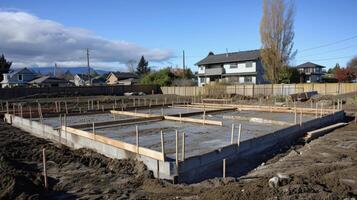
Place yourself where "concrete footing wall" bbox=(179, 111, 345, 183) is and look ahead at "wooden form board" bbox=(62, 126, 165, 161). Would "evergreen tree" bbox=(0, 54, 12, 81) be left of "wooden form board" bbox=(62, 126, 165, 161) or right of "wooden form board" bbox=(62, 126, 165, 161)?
right

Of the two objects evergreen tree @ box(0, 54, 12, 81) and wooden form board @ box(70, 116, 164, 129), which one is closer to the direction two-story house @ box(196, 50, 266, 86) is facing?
the wooden form board

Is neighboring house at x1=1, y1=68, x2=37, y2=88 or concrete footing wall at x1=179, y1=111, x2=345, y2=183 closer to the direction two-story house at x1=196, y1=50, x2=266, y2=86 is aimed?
the concrete footing wall

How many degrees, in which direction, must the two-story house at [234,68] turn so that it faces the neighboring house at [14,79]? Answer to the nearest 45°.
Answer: approximately 90° to its right

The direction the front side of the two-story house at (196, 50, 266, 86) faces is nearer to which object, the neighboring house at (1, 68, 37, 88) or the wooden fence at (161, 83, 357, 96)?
the wooden fence

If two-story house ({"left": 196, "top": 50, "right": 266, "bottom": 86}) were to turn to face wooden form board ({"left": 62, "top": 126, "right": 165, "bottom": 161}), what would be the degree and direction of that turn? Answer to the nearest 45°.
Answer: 0° — it already faces it

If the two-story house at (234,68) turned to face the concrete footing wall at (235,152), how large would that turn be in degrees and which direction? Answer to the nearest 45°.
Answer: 0° — it already faces it

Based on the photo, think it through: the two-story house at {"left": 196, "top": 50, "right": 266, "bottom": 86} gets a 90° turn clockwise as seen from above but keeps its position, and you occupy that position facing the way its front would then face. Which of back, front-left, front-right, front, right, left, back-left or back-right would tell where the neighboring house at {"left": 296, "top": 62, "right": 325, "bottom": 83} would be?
back-right

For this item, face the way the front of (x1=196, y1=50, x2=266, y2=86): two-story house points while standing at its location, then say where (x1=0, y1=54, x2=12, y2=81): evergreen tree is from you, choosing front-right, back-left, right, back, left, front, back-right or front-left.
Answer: right

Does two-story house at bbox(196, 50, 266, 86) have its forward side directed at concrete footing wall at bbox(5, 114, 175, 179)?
yes

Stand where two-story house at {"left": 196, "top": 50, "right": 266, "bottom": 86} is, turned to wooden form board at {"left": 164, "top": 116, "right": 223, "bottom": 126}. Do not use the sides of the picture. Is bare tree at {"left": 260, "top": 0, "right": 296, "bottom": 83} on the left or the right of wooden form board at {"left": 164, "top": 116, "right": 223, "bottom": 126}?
left

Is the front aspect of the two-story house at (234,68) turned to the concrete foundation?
yes

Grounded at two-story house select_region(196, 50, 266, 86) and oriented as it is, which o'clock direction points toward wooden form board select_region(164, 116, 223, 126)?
The wooden form board is roughly at 12 o'clock from the two-story house.

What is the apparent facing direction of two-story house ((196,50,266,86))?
toward the camera
